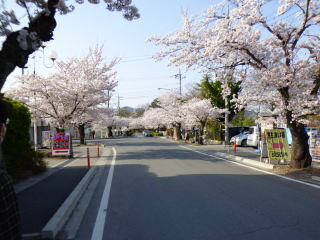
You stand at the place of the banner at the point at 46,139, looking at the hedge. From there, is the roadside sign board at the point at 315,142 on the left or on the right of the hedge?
left

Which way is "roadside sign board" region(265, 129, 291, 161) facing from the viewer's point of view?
toward the camera

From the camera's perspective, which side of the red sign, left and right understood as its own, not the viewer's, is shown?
front

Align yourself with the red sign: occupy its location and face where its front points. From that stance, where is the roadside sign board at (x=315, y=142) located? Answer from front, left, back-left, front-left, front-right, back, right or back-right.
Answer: front-left

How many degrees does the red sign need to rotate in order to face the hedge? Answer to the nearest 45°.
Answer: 0° — it already faces it

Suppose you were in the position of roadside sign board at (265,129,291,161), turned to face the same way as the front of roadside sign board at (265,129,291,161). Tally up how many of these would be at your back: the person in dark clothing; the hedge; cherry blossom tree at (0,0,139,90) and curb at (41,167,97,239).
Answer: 0

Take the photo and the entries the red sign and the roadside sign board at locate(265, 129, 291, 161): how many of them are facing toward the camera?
2

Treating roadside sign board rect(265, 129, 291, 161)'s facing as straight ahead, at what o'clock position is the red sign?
The red sign is roughly at 3 o'clock from the roadside sign board.

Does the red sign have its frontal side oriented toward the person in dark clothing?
yes

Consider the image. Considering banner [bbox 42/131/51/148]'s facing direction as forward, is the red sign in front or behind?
in front

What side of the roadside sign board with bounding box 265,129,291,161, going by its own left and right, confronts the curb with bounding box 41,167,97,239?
front

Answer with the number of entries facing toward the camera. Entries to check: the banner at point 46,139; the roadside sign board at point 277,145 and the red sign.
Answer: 3

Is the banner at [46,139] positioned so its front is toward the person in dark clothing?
yes

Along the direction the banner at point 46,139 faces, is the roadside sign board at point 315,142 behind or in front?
in front

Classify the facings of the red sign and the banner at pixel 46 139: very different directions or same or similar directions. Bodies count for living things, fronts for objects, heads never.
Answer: same or similar directions

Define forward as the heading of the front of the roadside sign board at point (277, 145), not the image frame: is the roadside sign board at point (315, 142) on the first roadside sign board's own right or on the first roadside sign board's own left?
on the first roadside sign board's own left

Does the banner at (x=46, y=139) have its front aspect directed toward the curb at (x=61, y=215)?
yes

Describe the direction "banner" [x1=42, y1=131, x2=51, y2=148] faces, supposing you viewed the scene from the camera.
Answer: facing the viewer
